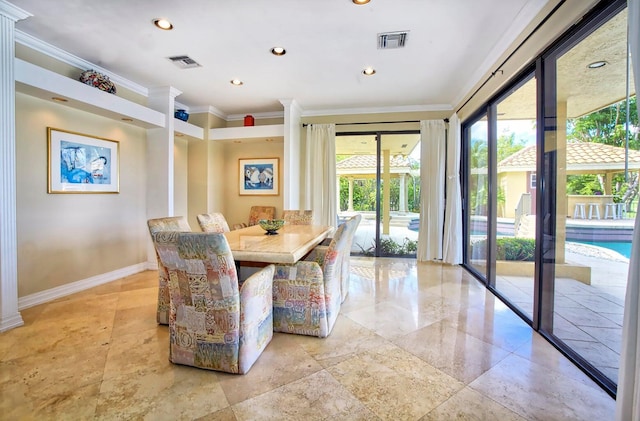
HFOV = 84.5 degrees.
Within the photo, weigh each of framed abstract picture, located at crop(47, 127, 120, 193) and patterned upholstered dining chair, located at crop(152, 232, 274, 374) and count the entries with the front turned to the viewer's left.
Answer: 0

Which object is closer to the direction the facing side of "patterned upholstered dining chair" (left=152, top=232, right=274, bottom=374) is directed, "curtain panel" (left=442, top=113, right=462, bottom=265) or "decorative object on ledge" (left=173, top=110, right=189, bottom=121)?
the curtain panel

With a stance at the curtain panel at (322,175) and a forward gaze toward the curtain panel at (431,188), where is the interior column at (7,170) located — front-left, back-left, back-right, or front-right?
back-right

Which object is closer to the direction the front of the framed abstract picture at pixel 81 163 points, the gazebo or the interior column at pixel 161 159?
the gazebo

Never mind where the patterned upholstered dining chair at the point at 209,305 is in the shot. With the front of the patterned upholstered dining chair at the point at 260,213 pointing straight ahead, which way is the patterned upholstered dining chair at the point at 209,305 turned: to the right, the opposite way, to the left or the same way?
the opposite way

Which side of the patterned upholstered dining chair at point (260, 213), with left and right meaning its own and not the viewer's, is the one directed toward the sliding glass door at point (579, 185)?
left

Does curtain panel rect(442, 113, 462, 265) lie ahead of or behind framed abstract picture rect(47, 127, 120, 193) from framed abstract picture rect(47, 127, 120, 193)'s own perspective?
ahead

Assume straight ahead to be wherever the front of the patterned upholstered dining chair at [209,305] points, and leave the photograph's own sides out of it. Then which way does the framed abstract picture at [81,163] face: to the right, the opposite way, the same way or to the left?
to the right

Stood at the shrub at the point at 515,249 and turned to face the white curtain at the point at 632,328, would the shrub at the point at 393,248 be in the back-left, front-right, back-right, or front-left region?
back-right

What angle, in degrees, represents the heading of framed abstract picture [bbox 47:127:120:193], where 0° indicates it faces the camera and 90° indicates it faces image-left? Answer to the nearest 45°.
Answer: approximately 315°

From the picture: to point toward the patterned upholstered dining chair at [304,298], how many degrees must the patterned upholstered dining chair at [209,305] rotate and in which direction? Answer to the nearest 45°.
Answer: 0° — it already faces it

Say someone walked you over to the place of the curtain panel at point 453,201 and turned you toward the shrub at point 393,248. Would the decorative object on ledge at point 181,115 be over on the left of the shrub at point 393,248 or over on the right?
left

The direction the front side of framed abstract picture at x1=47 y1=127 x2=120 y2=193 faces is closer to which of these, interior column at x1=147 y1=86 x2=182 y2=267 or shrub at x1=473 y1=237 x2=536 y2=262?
the shrub

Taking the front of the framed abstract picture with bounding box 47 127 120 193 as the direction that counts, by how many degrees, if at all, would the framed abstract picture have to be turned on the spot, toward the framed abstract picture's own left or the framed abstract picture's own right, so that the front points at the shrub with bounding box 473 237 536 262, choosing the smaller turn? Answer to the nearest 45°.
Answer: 0° — it already faces it

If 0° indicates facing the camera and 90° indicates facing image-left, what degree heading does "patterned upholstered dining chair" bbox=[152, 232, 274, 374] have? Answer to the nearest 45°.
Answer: approximately 225°
